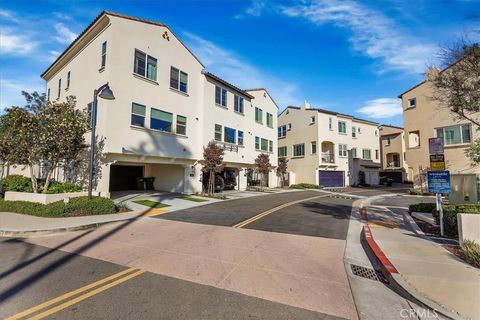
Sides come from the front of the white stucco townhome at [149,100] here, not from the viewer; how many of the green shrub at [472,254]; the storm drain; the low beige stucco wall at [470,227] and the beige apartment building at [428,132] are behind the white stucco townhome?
0

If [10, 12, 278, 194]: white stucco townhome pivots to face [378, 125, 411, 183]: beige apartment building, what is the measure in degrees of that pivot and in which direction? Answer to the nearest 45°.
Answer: approximately 45° to its left

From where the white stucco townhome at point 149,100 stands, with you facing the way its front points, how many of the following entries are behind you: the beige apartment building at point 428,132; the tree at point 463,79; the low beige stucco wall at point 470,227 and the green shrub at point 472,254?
0

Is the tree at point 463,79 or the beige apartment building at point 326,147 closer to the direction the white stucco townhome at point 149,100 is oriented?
the tree

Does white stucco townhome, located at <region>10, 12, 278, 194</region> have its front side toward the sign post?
yes

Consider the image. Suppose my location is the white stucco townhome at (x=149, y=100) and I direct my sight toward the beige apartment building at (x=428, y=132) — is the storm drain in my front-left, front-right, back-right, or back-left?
front-right

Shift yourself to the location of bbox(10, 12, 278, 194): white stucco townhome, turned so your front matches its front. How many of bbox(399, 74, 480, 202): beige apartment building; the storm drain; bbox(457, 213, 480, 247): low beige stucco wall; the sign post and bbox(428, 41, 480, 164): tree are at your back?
0

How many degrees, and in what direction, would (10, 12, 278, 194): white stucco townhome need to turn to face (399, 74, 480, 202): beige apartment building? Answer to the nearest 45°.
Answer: approximately 45° to its left

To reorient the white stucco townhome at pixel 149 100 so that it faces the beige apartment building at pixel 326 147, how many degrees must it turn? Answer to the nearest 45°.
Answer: approximately 90° to its left

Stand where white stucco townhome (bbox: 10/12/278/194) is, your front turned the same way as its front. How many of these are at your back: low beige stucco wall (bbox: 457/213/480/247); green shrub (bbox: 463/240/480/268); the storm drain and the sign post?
0

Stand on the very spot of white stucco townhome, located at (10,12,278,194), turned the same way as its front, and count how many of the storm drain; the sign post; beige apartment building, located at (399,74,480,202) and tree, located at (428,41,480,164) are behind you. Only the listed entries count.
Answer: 0

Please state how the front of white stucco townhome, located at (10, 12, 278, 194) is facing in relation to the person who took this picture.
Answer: facing the viewer and to the right of the viewer
